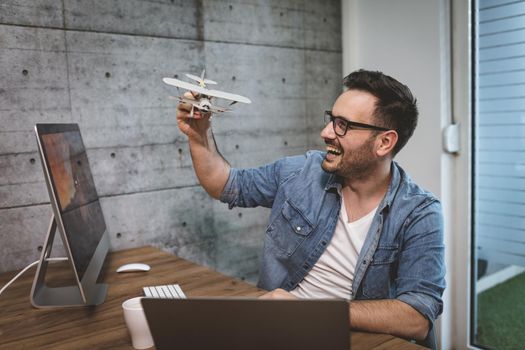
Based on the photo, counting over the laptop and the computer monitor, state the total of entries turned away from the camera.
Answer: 1

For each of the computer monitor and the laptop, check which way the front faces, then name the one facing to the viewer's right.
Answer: the computer monitor

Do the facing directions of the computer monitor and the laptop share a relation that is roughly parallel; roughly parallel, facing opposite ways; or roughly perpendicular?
roughly perpendicular

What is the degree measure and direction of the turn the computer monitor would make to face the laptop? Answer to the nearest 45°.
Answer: approximately 90° to its right

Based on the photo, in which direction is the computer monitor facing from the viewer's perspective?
to the viewer's right

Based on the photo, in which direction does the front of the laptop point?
away from the camera
